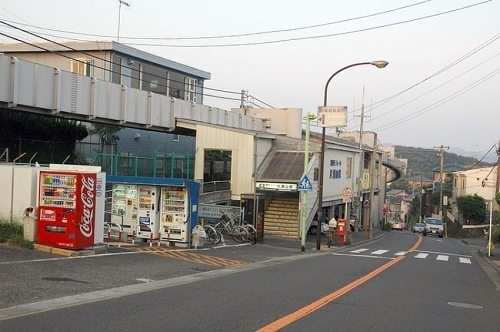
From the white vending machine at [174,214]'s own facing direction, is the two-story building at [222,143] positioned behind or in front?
behind

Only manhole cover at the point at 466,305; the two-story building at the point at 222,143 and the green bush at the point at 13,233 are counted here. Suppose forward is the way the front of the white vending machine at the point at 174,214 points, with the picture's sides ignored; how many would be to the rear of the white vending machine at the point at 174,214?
1

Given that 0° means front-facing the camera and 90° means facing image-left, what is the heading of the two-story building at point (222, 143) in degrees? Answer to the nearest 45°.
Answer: approximately 315°

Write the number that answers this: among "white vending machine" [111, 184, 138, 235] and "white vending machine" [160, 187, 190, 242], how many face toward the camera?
2

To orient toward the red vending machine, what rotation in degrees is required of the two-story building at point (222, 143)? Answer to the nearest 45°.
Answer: approximately 45° to its right

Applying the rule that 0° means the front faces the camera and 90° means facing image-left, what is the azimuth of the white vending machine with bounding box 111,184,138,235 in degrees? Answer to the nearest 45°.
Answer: approximately 0°
